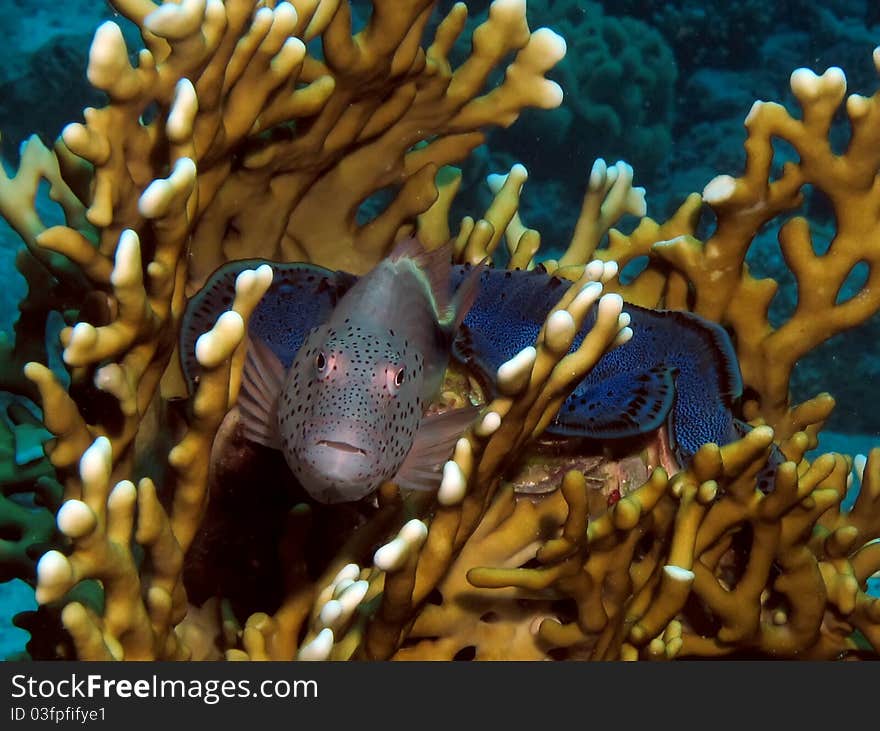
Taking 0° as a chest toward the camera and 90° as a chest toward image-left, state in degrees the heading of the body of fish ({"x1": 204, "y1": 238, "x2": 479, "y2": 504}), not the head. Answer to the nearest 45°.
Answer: approximately 0°
